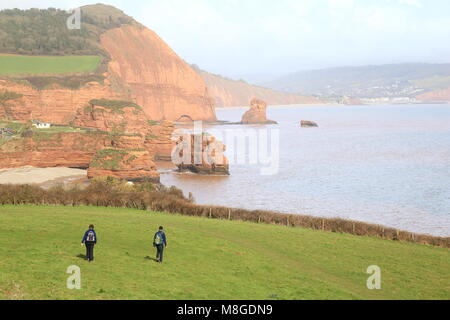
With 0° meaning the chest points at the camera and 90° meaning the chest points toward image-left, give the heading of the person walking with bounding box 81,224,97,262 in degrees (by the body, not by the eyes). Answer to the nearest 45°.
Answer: approximately 180°
